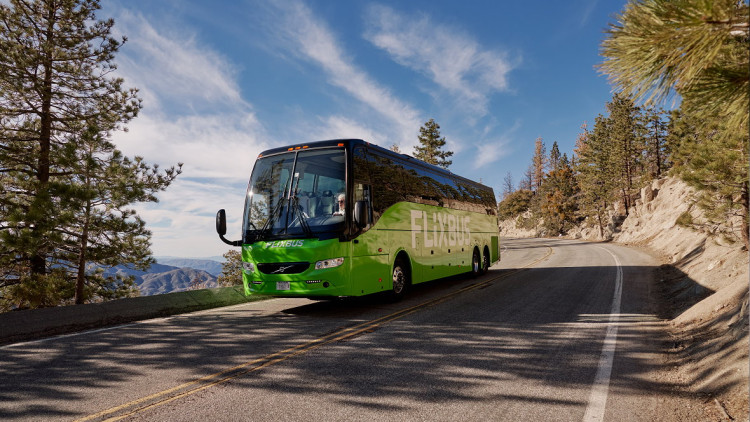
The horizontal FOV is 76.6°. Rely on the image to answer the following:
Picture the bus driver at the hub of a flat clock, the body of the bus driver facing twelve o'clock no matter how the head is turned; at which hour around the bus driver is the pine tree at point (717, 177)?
The pine tree is roughly at 7 o'clock from the bus driver.

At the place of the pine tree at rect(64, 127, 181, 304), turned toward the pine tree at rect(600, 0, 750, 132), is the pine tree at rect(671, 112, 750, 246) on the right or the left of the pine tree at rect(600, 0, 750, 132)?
left

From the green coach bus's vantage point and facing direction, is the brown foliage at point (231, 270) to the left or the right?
on its right

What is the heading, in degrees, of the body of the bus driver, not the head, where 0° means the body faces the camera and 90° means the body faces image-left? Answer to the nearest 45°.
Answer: approximately 45°

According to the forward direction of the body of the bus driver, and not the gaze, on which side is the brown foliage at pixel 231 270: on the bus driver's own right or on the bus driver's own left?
on the bus driver's own right

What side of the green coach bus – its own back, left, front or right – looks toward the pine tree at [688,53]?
left

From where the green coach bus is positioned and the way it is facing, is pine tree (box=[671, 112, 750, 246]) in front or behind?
behind

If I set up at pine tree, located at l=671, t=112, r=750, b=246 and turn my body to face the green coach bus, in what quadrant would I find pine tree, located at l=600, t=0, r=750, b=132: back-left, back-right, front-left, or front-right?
front-left

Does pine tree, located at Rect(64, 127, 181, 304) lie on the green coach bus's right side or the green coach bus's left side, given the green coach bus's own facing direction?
on its right

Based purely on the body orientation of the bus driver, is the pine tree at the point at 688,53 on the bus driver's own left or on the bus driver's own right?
on the bus driver's own left

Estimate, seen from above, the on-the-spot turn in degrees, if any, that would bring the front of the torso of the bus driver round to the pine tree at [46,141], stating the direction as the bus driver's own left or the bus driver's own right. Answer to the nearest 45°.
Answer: approximately 90° to the bus driver's own right
